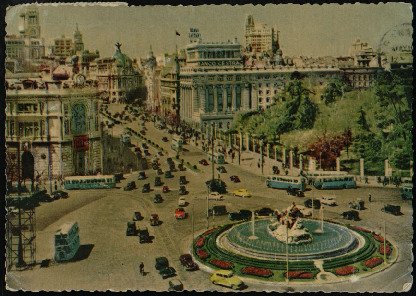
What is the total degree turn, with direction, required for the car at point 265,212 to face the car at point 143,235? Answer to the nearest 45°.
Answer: approximately 45° to its left

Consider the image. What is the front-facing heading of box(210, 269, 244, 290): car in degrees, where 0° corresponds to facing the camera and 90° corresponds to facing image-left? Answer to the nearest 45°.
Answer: approximately 315°

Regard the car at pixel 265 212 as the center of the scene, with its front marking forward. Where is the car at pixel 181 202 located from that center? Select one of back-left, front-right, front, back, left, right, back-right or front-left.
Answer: front

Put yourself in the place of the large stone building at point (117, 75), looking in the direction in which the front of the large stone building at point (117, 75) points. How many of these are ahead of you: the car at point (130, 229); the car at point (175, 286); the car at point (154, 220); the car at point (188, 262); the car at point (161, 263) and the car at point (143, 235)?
6

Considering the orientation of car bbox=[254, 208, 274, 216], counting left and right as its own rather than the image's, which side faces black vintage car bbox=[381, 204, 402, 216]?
back

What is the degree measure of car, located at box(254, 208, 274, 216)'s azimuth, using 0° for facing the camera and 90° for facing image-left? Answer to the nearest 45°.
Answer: approximately 90°

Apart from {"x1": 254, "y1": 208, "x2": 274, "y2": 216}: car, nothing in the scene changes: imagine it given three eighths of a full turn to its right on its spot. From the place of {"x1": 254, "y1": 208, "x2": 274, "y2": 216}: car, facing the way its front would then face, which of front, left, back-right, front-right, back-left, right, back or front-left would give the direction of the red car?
left

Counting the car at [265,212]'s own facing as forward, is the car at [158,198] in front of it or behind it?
in front

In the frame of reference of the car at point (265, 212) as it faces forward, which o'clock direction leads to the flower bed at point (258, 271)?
The flower bed is roughly at 9 o'clock from the car.

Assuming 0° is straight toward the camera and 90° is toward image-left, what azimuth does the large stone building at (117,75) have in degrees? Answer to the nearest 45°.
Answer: approximately 0°

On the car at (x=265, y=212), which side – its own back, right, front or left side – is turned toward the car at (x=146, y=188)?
front

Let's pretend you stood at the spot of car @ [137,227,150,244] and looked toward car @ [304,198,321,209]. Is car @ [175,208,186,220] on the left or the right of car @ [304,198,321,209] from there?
left
